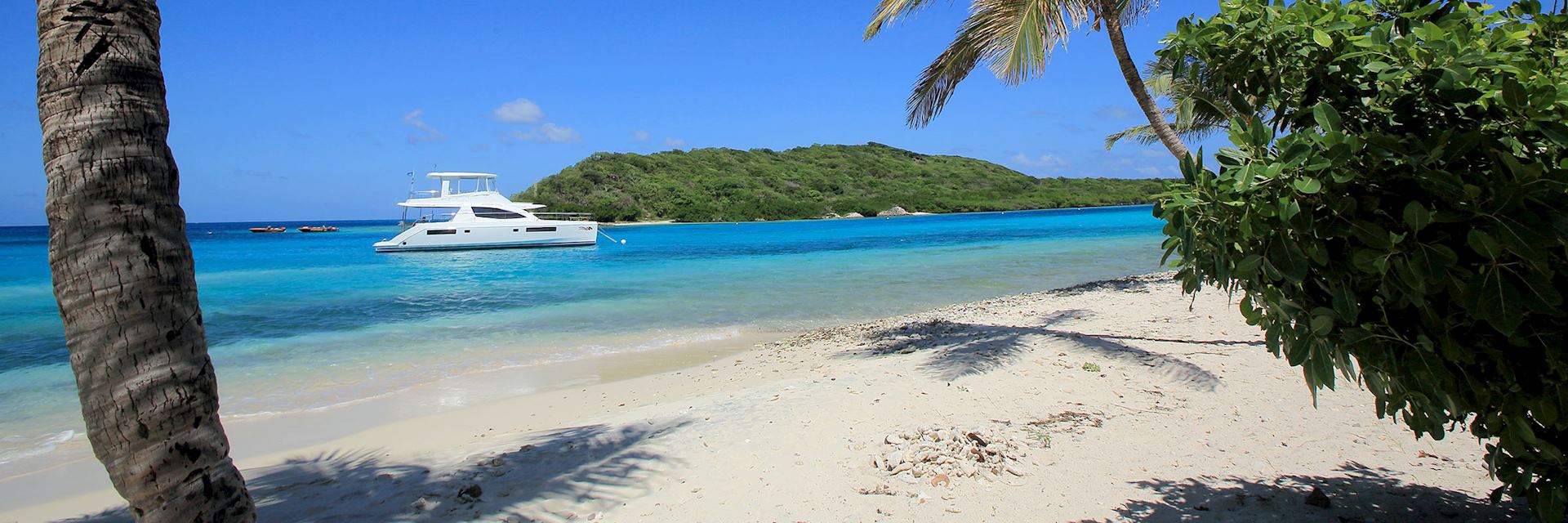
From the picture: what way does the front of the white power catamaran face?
to the viewer's right

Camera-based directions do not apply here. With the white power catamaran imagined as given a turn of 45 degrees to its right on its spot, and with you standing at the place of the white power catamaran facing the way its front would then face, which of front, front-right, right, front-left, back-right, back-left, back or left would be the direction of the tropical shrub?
front-right

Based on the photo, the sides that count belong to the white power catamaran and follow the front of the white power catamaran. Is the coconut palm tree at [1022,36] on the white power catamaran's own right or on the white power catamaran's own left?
on the white power catamaran's own right
